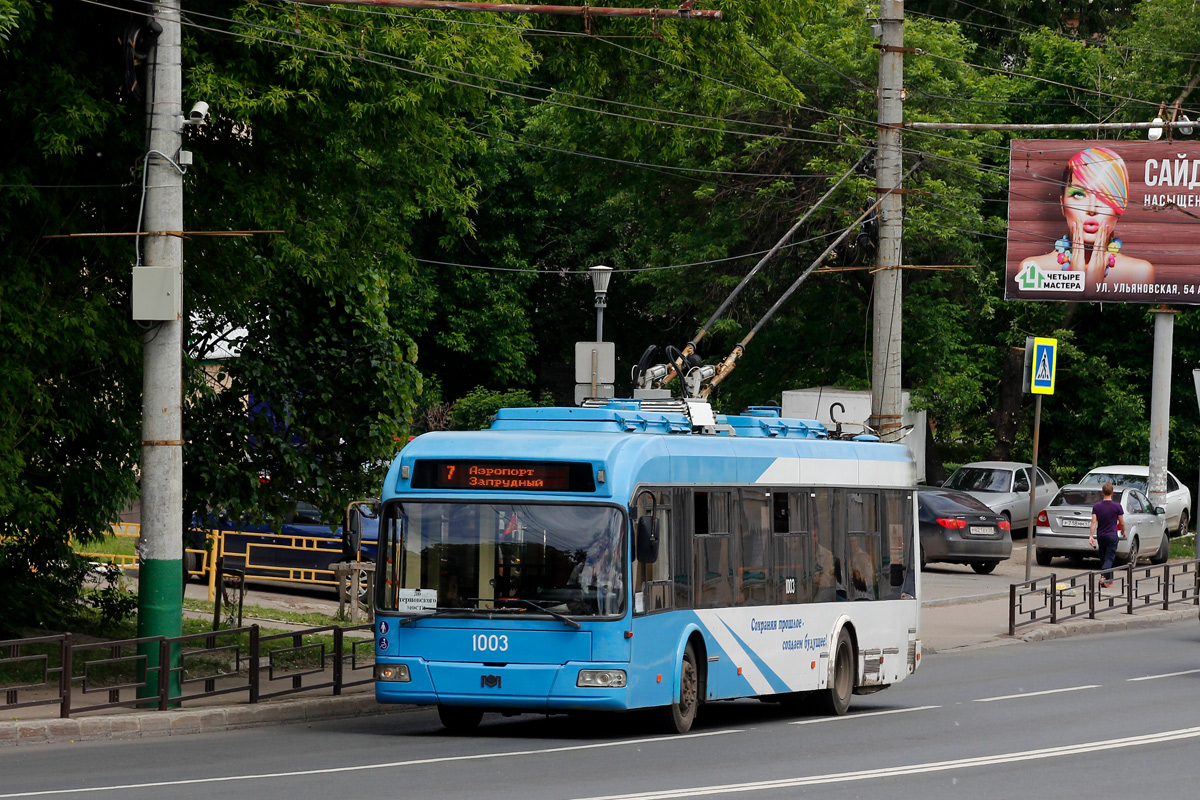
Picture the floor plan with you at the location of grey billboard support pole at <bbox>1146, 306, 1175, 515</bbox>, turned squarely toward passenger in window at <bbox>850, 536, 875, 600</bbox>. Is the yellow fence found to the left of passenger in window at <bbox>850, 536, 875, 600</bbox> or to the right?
right

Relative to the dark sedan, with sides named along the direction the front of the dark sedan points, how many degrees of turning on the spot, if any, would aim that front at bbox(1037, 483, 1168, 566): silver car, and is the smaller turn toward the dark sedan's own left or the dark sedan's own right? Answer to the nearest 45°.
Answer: approximately 90° to the dark sedan's own right

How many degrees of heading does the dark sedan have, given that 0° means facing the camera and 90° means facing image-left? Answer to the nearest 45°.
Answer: approximately 135°

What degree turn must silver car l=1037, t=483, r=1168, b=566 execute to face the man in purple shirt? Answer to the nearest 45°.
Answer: approximately 135° to its right

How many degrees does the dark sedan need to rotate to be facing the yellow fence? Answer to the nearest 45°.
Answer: approximately 90° to its left

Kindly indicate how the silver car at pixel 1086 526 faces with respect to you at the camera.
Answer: facing away from the viewer and to the right of the viewer
